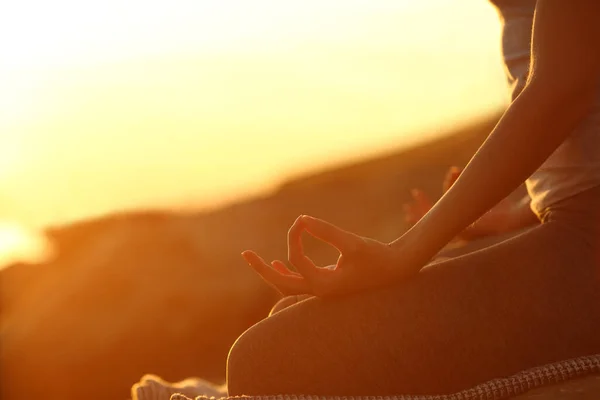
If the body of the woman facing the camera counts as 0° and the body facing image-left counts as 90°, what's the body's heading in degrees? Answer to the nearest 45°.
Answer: approximately 90°
